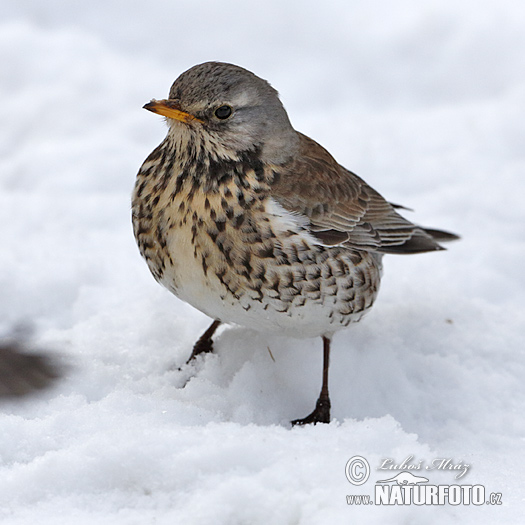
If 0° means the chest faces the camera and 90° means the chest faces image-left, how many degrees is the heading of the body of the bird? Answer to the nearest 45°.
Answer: approximately 45°
